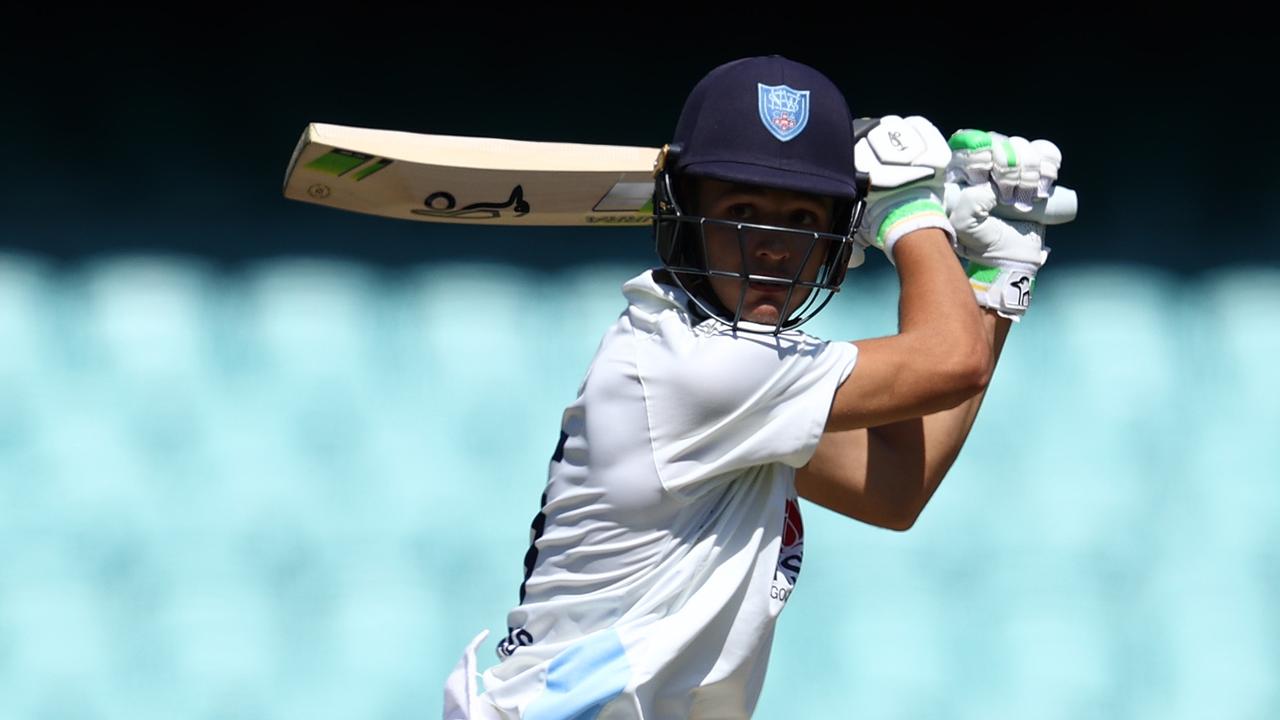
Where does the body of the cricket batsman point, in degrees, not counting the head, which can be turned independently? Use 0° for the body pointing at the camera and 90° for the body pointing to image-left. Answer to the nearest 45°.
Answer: approximately 270°
